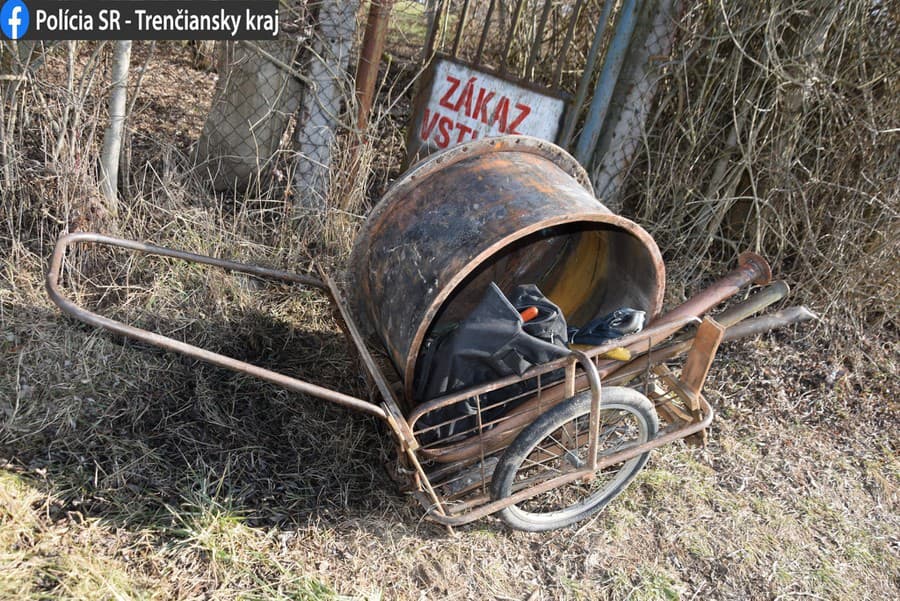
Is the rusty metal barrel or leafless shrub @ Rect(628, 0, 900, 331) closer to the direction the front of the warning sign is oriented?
the rusty metal barrel

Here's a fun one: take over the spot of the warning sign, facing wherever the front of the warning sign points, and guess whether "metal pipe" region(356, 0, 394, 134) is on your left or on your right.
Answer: on your right

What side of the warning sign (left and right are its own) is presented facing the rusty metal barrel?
front

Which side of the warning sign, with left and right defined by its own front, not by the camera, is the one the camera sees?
front

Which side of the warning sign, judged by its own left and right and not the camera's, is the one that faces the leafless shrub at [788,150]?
left

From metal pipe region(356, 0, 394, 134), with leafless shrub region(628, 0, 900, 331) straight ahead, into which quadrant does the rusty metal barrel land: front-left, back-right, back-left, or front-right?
front-right

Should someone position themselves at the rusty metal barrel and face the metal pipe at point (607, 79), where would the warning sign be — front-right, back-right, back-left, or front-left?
front-left

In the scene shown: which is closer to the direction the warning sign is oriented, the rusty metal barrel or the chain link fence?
the rusty metal barrel

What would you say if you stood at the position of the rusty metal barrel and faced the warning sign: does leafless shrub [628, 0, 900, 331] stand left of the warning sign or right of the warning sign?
right
